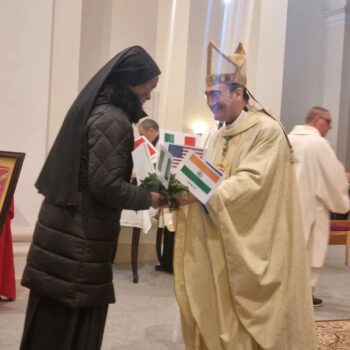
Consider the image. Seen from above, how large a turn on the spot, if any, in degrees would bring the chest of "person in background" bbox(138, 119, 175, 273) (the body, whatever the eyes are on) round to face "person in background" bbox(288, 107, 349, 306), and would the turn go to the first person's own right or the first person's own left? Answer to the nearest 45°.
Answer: approximately 135° to the first person's own left

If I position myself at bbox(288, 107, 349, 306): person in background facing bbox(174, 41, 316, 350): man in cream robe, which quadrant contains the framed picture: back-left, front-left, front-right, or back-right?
front-right

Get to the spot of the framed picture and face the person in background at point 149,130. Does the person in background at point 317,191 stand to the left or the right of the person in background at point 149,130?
right

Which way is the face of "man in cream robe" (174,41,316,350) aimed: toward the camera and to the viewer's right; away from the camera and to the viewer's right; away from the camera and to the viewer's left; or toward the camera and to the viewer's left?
toward the camera and to the viewer's left

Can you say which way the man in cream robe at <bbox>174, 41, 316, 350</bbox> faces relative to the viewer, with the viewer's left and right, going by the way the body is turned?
facing the viewer and to the left of the viewer
